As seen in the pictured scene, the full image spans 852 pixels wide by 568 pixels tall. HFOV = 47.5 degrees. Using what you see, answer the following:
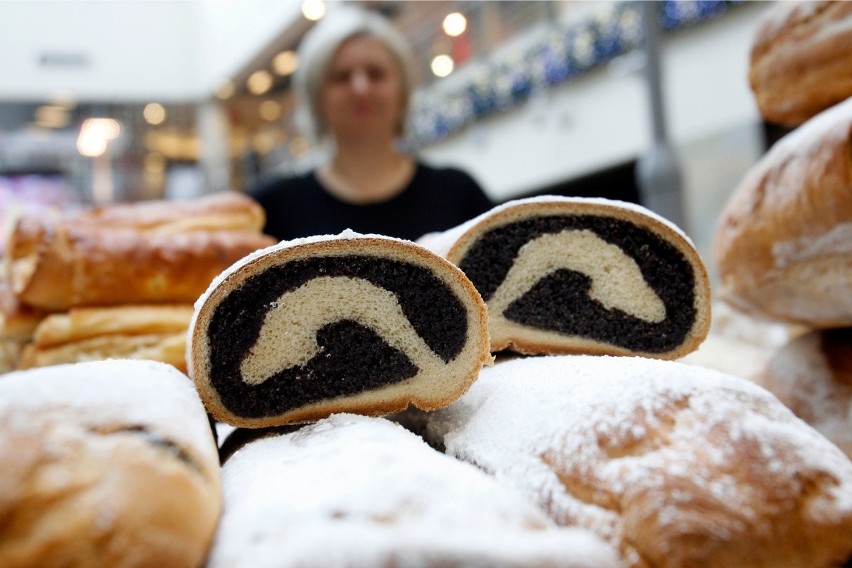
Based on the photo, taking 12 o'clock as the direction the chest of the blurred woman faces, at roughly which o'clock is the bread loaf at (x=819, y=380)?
The bread loaf is roughly at 11 o'clock from the blurred woman.

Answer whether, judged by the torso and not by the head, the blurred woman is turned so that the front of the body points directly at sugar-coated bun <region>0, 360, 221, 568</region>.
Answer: yes

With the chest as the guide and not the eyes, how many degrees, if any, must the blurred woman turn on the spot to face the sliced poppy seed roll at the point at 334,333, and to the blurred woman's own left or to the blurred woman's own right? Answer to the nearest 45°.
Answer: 0° — they already face it

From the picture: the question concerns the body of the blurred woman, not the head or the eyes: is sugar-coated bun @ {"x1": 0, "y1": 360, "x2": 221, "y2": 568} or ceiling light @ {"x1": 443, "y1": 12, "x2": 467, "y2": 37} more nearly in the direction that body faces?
the sugar-coated bun

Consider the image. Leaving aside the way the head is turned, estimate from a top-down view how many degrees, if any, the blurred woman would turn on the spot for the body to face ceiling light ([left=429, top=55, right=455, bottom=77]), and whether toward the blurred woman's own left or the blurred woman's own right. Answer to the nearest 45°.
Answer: approximately 180°

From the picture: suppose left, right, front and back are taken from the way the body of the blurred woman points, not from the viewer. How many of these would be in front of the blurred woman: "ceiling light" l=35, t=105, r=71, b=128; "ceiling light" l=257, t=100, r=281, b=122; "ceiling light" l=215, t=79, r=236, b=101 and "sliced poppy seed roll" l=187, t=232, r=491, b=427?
1

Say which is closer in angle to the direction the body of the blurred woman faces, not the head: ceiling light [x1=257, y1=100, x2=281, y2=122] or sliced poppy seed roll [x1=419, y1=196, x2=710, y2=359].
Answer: the sliced poppy seed roll

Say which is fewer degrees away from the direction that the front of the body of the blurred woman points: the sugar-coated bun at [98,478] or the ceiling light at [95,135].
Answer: the sugar-coated bun

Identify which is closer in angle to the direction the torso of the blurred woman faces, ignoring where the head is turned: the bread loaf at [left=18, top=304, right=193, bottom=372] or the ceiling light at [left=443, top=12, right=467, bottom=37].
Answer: the bread loaf

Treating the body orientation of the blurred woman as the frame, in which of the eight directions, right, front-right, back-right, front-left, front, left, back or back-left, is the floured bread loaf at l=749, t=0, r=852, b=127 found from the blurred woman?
front-left

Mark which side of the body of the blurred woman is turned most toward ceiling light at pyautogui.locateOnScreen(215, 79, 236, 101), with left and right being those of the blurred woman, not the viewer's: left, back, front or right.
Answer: back

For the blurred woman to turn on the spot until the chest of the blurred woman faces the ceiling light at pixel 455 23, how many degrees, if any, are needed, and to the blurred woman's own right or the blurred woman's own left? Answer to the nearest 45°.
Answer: approximately 180°

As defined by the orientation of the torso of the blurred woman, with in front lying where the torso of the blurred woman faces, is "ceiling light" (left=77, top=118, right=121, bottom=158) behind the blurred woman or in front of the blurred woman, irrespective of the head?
behind

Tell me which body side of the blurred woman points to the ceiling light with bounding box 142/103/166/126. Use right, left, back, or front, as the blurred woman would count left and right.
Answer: back
